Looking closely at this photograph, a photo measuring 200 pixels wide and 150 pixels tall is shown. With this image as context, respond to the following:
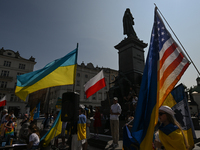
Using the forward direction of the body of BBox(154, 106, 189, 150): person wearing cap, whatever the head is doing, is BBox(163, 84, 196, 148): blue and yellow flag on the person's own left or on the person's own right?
on the person's own right

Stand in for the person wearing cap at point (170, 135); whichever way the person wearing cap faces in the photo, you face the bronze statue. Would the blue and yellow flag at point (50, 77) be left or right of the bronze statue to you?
left

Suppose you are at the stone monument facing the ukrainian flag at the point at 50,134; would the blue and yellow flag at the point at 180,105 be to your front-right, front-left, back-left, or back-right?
front-left
